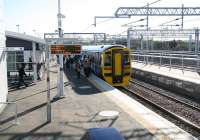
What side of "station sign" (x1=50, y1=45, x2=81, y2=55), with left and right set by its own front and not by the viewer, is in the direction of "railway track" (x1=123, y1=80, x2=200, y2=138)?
left

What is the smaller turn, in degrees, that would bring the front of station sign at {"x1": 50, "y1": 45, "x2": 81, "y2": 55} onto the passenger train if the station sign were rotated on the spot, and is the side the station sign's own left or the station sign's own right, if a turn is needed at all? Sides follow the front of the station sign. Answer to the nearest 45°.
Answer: approximately 180°

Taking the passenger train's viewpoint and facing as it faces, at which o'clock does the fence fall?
The fence is roughly at 9 o'clock from the passenger train.

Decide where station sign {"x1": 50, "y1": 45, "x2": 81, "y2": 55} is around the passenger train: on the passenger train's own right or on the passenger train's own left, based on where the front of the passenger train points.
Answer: on the passenger train's own right

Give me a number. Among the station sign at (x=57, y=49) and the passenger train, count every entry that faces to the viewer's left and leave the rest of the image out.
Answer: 0

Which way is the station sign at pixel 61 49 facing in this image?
toward the camera

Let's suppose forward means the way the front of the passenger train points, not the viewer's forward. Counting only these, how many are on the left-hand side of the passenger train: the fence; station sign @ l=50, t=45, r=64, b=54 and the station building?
1

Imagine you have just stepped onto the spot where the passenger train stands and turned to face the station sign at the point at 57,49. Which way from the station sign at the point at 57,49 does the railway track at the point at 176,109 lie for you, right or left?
left

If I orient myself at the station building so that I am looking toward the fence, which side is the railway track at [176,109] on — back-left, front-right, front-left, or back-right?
front-right

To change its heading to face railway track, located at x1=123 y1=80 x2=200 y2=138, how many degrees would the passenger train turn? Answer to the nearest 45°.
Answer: approximately 45° to its right

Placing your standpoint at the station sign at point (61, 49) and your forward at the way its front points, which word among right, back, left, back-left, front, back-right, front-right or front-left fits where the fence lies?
back-left

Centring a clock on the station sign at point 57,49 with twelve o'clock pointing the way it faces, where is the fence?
The fence is roughly at 7 o'clock from the station sign.

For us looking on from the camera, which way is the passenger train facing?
facing the viewer and to the right of the viewer

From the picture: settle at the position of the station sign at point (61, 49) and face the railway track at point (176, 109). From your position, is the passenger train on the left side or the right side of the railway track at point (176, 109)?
left
